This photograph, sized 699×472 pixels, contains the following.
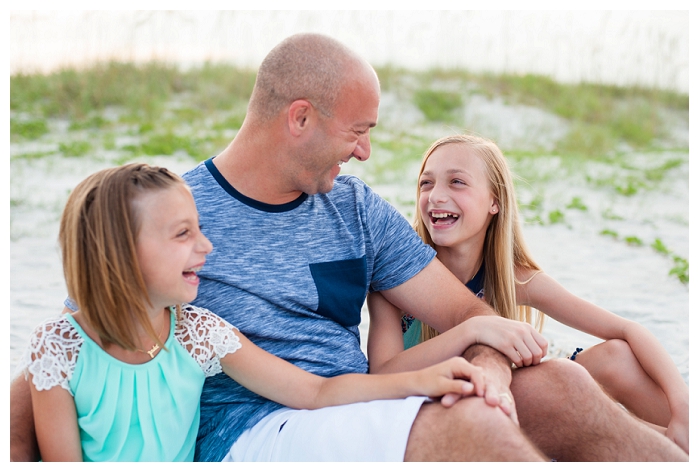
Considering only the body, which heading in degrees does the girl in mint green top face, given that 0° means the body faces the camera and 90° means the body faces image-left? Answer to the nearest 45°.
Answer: approximately 315°

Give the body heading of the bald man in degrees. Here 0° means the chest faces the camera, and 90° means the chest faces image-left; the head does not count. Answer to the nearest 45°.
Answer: approximately 315°

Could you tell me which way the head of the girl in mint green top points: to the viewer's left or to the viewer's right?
to the viewer's right

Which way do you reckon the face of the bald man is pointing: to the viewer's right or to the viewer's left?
to the viewer's right
